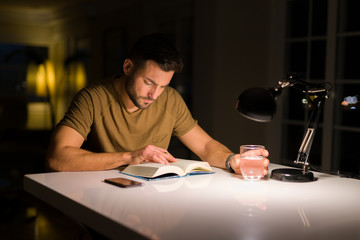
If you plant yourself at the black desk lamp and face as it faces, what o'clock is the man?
The man is roughly at 1 o'clock from the black desk lamp.

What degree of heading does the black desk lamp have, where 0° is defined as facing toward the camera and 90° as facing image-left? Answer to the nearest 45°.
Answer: approximately 90°

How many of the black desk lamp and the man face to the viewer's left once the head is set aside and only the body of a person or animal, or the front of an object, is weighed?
1

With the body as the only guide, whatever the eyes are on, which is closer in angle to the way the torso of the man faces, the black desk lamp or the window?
the black desk lamp

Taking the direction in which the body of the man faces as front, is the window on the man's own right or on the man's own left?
on the man's own left

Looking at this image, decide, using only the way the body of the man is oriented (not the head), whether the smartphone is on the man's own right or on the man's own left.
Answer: on the man's own right

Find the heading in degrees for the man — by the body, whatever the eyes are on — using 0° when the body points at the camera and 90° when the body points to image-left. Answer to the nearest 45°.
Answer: approximately 315°
